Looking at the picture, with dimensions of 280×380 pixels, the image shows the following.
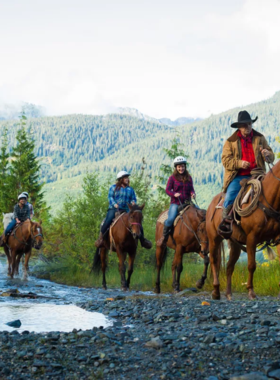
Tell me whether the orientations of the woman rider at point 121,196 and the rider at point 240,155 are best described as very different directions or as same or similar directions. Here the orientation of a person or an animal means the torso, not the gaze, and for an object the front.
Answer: same or similar directions

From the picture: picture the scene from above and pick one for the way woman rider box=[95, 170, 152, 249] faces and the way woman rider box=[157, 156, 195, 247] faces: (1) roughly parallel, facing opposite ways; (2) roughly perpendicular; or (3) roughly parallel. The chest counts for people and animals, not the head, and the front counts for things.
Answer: roughly parallel

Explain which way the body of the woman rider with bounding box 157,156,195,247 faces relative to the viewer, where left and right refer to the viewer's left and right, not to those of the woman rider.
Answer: facing the viewer and to the right of the viewer

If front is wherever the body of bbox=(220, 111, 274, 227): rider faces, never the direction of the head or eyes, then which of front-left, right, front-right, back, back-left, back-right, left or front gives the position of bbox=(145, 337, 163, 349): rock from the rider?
front-right

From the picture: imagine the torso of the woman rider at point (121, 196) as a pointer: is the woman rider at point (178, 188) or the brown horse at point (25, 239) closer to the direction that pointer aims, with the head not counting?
the woman rider

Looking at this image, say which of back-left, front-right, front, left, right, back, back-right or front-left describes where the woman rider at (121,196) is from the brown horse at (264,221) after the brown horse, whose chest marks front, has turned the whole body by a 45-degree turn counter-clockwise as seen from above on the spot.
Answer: back-left

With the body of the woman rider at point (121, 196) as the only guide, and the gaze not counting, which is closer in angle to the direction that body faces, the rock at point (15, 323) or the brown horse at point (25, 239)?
the rock

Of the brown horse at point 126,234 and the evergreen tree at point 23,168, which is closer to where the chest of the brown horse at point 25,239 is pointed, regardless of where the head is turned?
the brown horse

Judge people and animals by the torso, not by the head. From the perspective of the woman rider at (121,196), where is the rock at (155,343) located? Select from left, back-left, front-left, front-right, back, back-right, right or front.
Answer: front-right

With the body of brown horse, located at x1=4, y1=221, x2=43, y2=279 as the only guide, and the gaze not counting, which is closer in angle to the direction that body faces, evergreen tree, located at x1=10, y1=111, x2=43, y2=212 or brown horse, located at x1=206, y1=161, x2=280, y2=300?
the brown horse

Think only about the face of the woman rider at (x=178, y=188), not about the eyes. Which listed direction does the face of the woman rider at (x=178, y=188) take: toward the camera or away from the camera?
toward the camera
